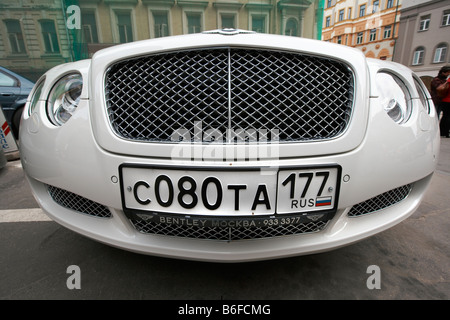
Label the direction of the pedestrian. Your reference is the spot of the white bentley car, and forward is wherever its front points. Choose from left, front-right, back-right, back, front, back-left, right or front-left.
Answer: back-left

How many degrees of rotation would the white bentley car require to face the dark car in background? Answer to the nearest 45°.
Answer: approximately 135° to its right

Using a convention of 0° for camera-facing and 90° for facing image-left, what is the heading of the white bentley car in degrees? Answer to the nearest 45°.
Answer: approximately 0°
